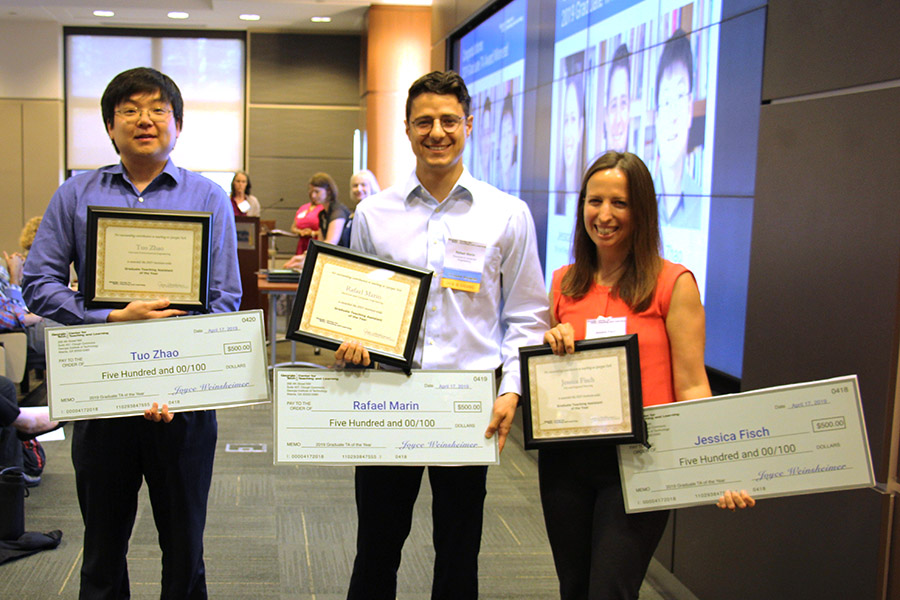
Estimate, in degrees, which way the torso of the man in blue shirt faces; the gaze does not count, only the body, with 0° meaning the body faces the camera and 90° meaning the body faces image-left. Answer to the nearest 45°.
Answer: approximately 0°

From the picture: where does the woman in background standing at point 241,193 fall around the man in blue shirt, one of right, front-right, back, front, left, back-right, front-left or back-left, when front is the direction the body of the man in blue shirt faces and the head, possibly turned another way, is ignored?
back

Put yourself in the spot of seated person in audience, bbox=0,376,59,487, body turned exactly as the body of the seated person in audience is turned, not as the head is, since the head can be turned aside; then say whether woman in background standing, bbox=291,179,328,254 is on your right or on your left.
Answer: on your left

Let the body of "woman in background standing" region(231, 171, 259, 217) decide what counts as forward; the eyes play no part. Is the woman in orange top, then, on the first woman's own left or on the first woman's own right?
on the first woman's own left

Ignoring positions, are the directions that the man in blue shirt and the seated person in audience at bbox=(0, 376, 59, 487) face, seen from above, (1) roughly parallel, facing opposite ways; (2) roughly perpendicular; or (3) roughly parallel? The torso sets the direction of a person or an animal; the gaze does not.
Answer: roughly perpendicular

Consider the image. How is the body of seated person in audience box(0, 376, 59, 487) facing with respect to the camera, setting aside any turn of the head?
to the viewer's right

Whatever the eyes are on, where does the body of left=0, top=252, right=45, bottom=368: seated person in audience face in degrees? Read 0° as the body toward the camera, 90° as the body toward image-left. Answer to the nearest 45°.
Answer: approximately 270°
